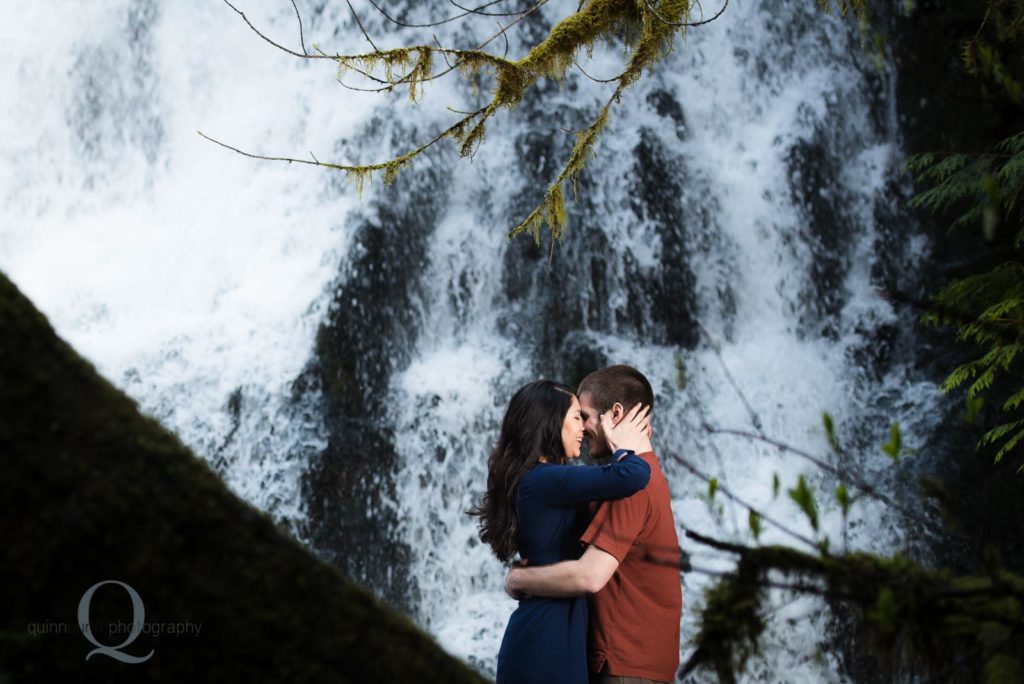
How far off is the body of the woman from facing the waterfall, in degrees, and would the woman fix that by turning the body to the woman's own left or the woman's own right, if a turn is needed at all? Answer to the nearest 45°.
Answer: approximately 90° to the woman's own left

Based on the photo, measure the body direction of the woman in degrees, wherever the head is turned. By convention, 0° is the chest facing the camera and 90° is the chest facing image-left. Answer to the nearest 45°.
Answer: approximately 270°

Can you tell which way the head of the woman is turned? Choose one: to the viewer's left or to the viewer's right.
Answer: to the viewer's right

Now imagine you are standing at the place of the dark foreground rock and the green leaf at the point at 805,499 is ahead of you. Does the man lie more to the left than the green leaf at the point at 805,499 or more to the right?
left

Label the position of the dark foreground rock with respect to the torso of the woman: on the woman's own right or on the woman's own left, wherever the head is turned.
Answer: on the woman's own right
